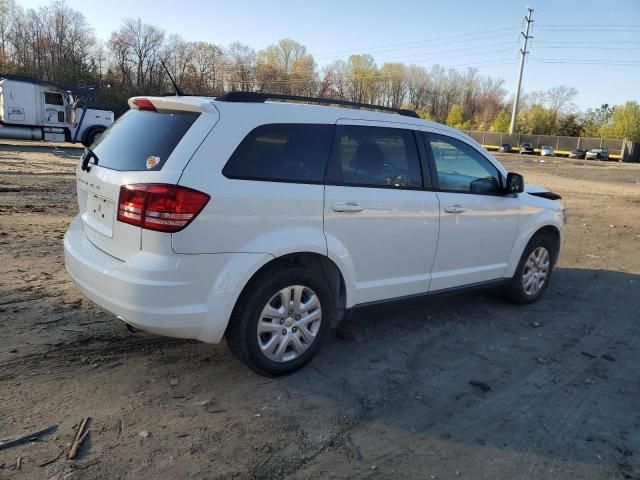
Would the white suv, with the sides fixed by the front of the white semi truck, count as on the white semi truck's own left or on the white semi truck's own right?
on the white semi truck's own right

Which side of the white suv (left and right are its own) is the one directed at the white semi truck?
left

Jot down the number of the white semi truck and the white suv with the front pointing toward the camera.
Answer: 0

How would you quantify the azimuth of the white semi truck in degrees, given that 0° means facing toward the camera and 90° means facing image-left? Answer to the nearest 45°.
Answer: approximately 270°

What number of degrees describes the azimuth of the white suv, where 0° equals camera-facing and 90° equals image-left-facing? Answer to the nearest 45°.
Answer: approximately 225°
